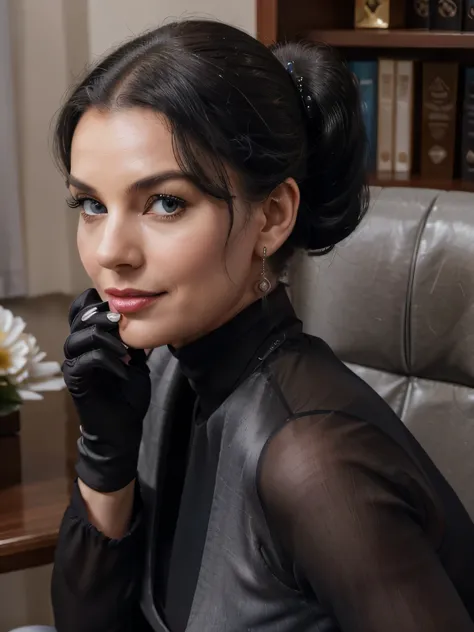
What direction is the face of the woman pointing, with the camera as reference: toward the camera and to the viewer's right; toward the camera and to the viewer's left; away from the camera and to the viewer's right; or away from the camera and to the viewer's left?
toward the camera and to the viewer's left

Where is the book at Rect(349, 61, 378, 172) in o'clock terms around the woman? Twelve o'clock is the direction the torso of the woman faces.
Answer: The book is roughly at 5 o'clock from the woman.

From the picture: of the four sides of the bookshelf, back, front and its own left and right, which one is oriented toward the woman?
front

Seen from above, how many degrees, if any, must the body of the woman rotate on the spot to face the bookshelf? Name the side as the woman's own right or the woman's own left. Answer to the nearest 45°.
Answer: approximately 135° to the woman's own right

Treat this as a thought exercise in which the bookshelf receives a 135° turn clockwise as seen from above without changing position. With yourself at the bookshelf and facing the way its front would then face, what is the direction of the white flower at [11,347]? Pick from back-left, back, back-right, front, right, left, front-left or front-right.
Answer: left

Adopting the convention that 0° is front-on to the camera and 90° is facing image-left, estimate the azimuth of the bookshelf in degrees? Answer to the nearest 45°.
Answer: approximately 0°

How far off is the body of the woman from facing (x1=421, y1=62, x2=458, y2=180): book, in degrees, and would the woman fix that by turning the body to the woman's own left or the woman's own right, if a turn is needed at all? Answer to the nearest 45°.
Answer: approximately 135° to the woman's own right

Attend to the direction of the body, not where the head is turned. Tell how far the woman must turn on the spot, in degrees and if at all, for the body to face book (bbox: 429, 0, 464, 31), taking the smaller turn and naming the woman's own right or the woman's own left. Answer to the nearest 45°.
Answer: approximately 135° to the woman's own right

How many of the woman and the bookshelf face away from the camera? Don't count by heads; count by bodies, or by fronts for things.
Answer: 0

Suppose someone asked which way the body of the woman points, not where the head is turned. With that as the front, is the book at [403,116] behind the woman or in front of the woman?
behind

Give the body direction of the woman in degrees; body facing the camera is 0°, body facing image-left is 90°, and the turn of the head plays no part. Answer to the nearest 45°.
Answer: approximately 45°
